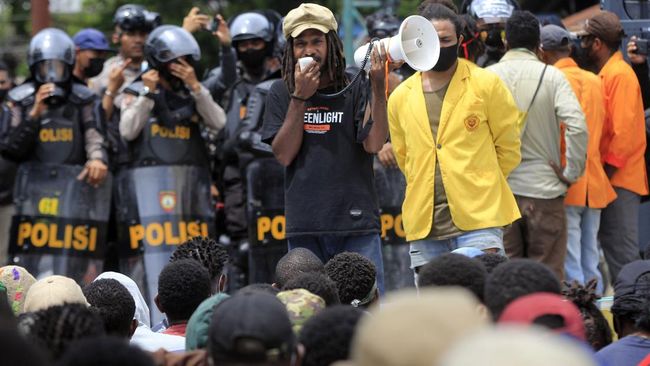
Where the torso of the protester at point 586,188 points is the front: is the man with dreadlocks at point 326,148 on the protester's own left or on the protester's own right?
on the protester's own left

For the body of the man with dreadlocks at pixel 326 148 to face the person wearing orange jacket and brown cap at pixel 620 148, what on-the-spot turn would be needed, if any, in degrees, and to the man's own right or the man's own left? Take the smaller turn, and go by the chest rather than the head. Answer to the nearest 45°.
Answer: approximately 135° to the man's own left

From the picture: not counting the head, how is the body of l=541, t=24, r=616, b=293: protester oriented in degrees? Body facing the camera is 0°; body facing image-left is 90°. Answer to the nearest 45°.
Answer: approximately 135°

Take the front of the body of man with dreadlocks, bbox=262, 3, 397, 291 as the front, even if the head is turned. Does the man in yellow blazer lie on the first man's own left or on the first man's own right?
on the first man's own left

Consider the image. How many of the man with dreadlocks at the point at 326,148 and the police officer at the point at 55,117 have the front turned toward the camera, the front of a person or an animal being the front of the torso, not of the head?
2

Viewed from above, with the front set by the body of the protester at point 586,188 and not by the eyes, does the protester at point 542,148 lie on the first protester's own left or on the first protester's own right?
on the first protester's own left

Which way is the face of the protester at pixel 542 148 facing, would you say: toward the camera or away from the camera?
away from the camera

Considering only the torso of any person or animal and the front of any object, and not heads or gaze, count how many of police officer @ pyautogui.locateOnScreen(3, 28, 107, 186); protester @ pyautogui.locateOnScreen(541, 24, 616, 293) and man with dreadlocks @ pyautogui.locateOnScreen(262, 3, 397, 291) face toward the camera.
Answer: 2
